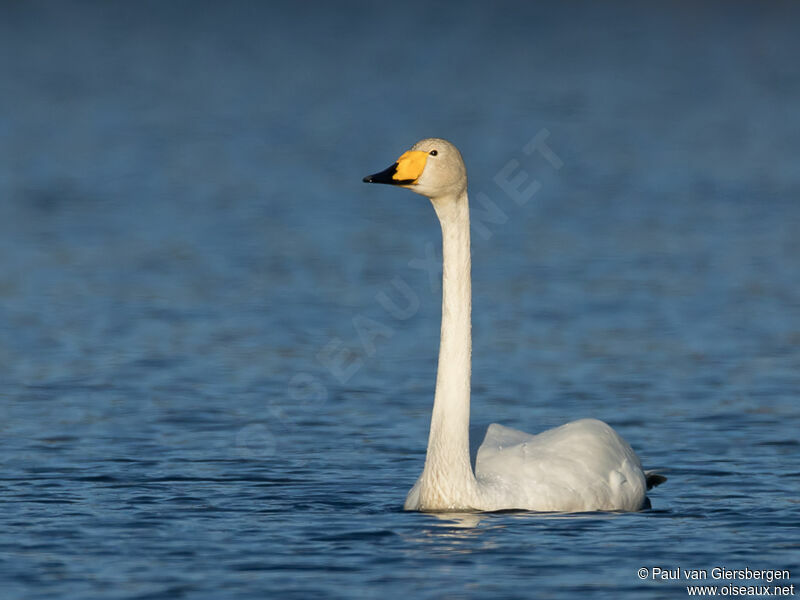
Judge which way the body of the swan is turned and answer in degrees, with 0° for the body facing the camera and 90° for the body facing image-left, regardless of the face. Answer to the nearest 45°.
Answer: approximately 90°
